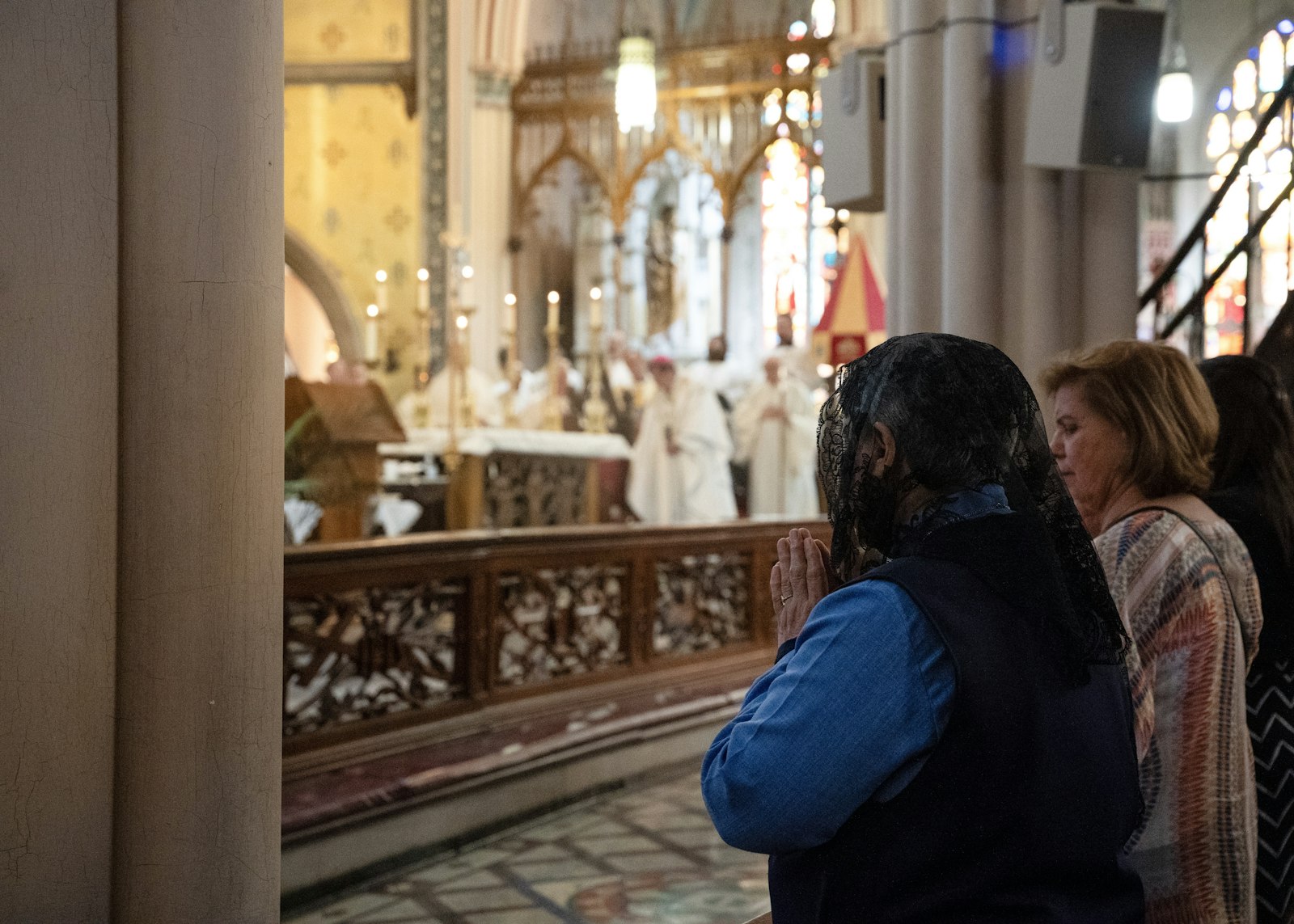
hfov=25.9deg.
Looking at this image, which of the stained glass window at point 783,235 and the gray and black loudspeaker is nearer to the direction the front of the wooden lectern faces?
the gray and black loudspeaker

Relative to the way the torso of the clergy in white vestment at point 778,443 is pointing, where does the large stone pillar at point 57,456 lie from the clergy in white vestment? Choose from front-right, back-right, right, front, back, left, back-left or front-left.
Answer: front

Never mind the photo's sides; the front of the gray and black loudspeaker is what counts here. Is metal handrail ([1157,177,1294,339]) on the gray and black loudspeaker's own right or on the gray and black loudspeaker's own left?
on the gray and black loudspeaker's own left

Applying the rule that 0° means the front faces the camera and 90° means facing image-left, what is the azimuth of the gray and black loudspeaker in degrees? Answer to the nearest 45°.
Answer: approximately 315°

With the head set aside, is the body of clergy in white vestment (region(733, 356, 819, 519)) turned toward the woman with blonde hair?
yes

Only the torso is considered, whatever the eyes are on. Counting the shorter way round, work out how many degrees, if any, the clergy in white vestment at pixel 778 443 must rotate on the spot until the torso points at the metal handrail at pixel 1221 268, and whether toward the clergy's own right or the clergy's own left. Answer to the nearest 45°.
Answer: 0° — they already face it

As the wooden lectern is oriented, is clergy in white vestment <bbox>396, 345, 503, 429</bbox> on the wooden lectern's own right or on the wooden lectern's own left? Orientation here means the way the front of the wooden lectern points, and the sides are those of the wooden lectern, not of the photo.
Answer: on the wooden lectern's own left

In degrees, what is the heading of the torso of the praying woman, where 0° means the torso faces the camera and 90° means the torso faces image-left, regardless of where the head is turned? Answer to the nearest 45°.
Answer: approximately 135°

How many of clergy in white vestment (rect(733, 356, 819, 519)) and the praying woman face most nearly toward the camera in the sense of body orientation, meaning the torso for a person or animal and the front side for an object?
1

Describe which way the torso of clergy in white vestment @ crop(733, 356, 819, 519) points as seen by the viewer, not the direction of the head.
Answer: toward the camera

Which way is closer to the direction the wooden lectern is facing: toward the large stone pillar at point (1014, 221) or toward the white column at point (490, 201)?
the large stone pillar

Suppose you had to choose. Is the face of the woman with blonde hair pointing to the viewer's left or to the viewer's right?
to the viewer's left

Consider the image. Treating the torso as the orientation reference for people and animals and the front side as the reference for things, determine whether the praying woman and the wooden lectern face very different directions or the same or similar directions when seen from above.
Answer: very different directions
